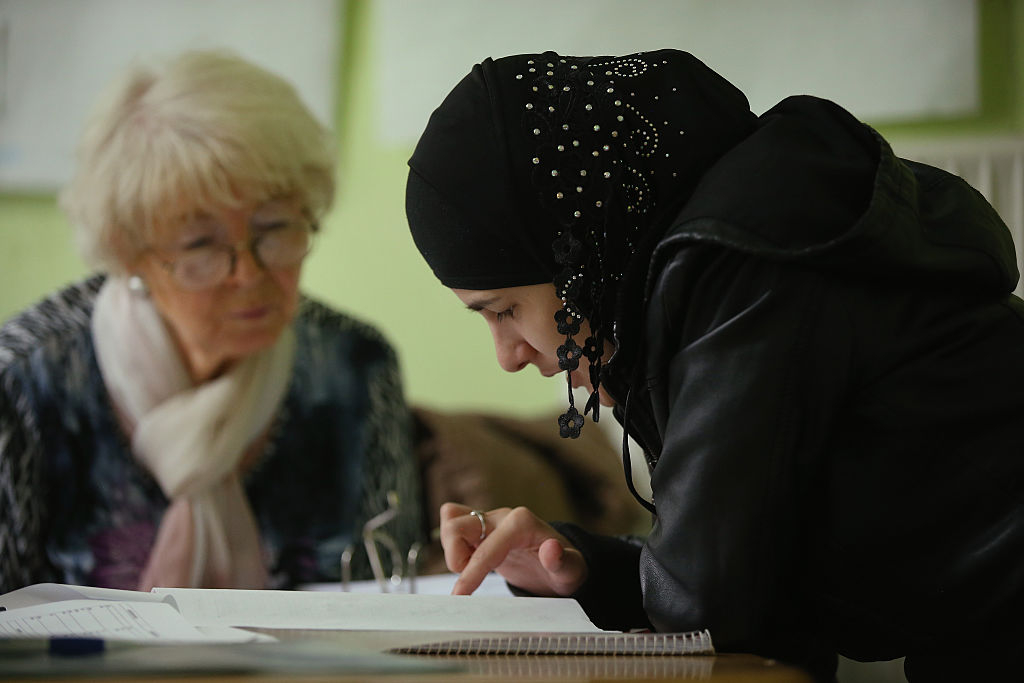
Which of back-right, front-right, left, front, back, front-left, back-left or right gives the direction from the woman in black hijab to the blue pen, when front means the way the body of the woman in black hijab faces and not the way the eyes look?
front-left

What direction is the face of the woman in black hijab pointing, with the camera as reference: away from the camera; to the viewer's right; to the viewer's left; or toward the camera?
to the viewer's left

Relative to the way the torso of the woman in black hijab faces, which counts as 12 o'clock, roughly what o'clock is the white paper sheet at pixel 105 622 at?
The white paper sheet is roughly at 11 o'clock from the woman in black hijab.

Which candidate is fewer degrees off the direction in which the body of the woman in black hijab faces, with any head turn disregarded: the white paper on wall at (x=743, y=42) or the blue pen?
the blue pen

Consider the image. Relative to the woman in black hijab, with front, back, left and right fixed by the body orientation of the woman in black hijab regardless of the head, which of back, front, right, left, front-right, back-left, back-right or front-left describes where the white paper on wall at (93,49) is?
front-right

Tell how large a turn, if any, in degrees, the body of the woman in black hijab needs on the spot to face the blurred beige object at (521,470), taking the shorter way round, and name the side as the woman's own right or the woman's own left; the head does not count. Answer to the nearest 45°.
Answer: approximately 90° to the woman's own right

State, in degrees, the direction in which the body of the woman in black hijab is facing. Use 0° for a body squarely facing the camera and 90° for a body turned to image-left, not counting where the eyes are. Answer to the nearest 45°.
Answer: approximately 90°

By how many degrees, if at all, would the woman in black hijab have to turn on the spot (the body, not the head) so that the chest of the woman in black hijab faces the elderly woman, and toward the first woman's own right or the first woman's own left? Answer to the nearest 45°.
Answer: approximately 45° to the first woman's own right
